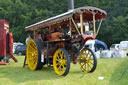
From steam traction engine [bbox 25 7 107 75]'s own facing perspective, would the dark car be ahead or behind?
behind

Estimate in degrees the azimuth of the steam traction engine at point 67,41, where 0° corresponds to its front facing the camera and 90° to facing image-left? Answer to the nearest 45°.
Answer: approximately 315°
